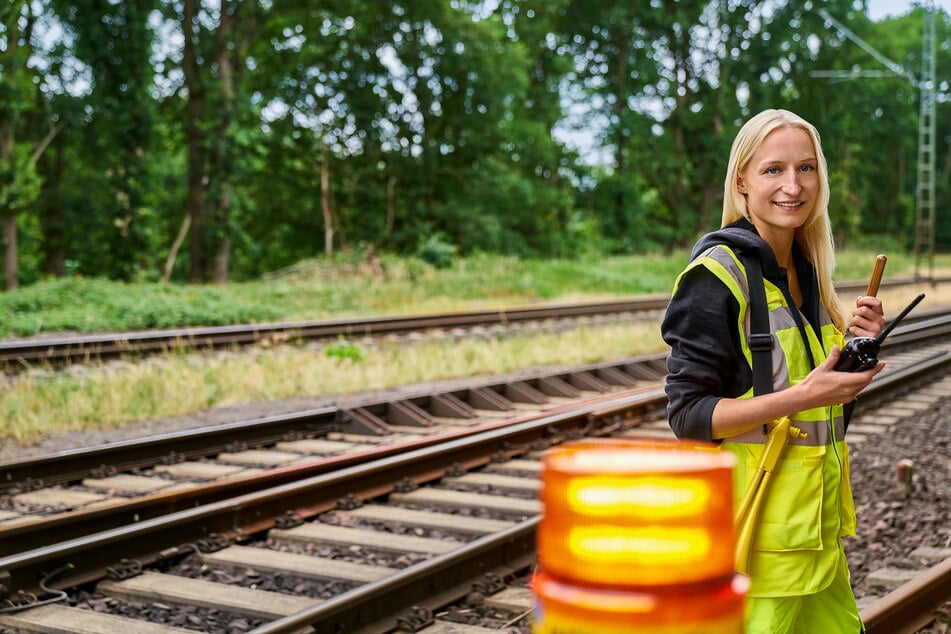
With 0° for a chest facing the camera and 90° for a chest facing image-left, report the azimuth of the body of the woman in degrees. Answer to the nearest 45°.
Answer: approximately 315°

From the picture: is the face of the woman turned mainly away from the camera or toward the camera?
toward the camera

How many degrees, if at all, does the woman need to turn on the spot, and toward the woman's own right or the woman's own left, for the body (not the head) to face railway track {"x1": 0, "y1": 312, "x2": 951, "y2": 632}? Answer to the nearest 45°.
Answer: approximately 180°
